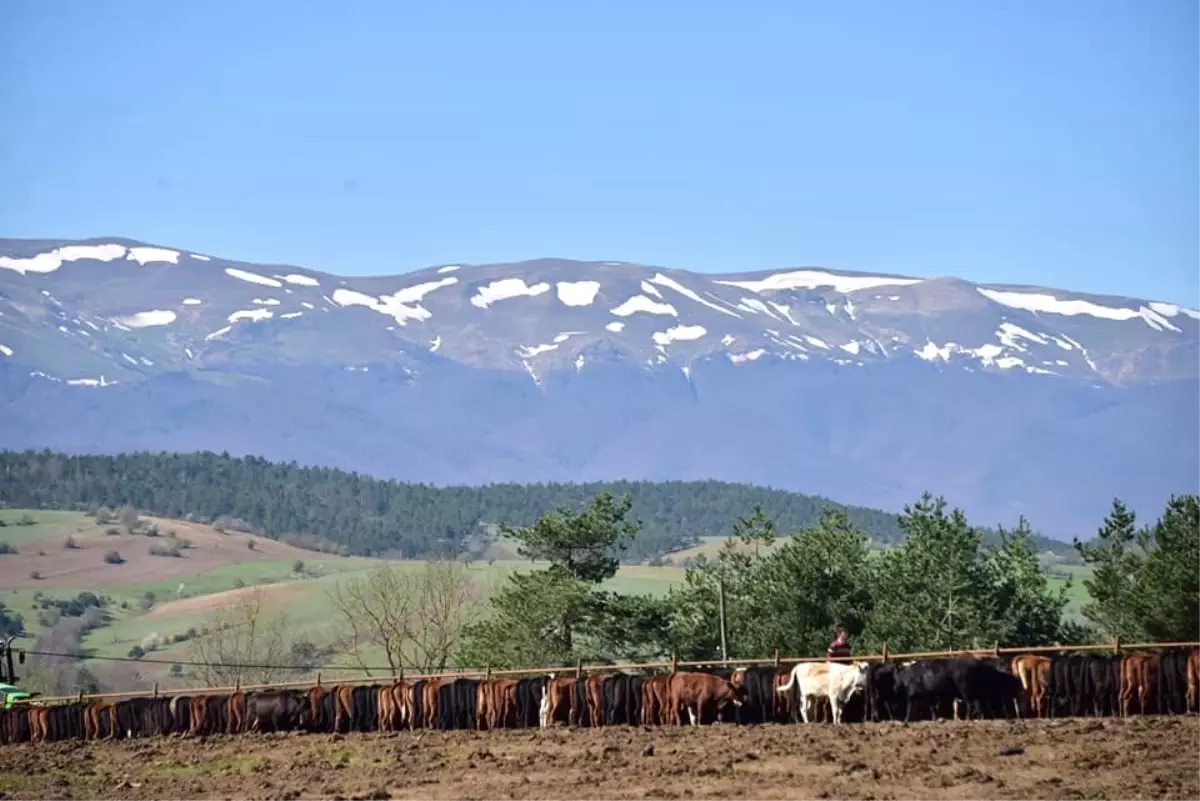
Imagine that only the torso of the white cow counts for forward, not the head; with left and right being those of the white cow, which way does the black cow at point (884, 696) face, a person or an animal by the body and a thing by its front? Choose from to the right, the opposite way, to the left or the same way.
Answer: to the left

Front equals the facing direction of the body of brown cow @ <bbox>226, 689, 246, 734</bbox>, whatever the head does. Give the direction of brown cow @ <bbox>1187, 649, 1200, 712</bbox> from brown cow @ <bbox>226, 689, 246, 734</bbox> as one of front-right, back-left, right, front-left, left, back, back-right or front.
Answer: back-right

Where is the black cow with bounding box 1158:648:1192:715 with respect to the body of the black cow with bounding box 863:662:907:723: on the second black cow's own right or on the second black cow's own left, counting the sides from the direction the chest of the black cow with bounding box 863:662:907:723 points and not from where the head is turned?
on the second black cow's own right

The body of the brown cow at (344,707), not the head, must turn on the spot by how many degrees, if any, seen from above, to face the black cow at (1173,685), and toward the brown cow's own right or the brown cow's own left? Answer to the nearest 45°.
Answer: approximately 135° to the brown cow's own right

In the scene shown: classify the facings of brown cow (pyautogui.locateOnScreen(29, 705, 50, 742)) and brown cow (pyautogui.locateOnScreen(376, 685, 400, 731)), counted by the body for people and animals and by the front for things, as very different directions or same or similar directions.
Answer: same or similar directions

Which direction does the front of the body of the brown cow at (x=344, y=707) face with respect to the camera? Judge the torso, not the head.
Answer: away from the camera

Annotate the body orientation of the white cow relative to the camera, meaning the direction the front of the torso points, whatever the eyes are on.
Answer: to the viewer's right

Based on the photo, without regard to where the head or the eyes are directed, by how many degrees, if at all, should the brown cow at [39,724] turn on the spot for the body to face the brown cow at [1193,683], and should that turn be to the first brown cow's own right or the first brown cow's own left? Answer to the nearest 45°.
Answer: approximately 135° to the first brown cow's own right

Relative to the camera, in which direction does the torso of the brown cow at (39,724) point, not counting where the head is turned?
away from the camera

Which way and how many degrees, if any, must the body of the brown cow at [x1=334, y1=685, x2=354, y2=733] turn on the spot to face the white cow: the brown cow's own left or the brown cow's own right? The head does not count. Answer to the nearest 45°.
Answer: approximately 135° to the brown cow's own right

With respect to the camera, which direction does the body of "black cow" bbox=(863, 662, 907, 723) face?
away from the camera

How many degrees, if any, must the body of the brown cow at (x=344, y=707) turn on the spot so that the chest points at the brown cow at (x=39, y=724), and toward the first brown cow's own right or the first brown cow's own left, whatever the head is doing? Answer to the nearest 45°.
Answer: approximately 45° to the first brown cow's own left

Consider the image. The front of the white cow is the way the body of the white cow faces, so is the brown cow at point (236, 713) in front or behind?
behind

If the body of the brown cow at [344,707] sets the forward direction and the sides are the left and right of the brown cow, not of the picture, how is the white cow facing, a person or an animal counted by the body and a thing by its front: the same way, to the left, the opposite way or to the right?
to the right
